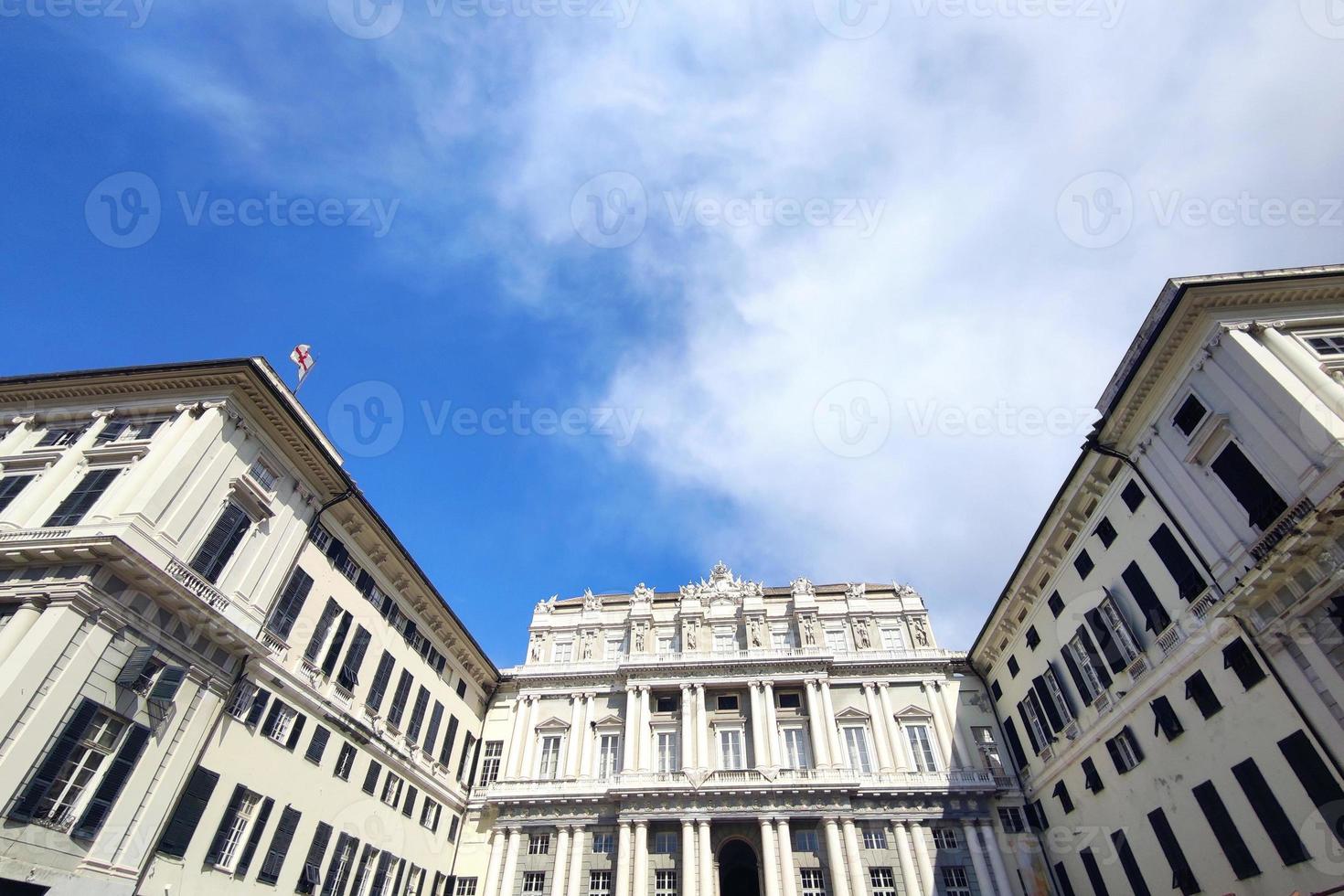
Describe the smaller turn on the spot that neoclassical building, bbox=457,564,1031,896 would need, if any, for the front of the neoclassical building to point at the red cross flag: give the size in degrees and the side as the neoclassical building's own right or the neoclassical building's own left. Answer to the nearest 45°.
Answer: approximately 45° to the neoclassical building's own right

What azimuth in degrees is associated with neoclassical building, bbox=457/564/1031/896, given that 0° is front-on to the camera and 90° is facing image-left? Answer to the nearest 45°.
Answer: approximately 0°
